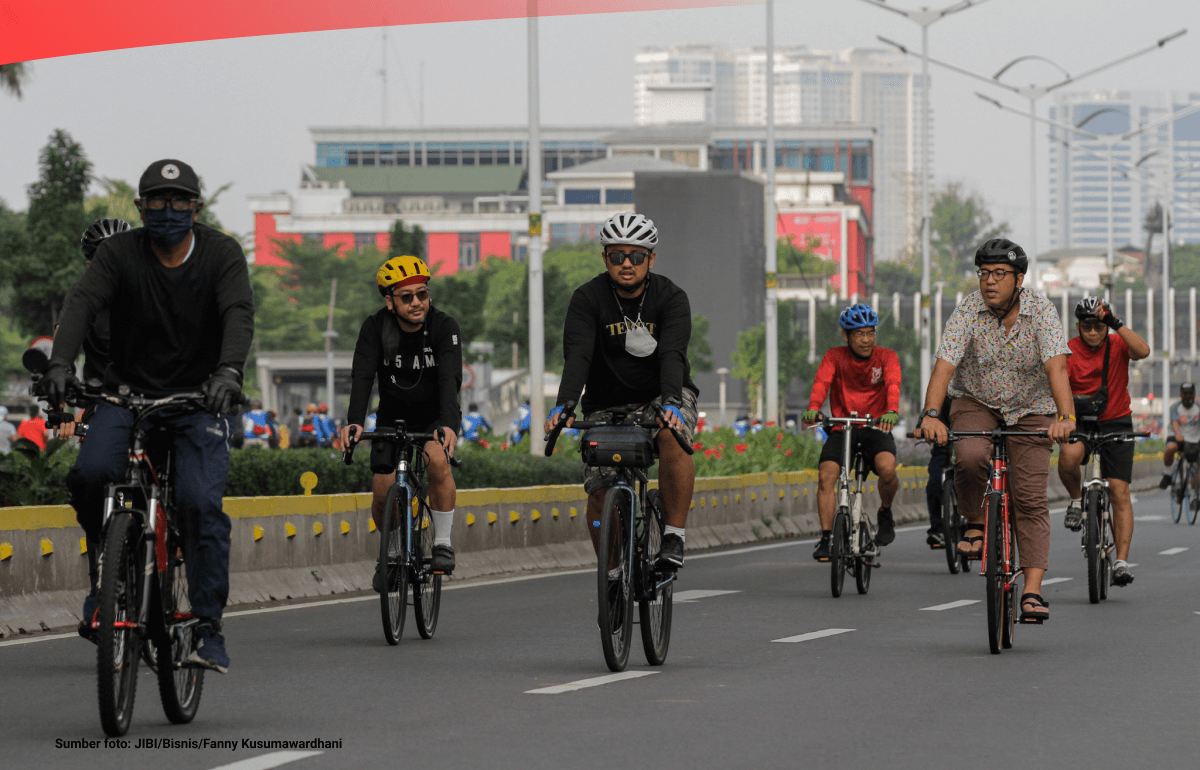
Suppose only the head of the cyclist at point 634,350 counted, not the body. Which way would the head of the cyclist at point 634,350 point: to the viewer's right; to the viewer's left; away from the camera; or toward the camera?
toward the camera

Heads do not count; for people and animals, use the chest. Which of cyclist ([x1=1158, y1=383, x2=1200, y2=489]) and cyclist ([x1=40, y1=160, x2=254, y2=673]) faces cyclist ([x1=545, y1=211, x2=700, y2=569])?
cyclist ([x1=1158, y1=383, x2=1200, y2=489])

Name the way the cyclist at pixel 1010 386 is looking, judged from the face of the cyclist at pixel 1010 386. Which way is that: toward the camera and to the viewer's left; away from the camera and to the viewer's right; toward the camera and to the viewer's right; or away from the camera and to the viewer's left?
toward the camera and to the viewer's left

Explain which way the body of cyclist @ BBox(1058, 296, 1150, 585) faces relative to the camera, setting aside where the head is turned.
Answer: toward the camera

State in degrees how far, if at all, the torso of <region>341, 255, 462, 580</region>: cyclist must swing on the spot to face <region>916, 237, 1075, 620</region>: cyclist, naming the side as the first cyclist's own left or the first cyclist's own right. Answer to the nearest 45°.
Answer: approximately 90° to the first cyclist's own left

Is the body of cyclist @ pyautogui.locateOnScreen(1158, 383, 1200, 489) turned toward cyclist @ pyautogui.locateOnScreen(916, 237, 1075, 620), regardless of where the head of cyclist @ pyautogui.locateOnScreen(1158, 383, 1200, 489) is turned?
yes

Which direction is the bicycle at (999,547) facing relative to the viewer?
toward the camera

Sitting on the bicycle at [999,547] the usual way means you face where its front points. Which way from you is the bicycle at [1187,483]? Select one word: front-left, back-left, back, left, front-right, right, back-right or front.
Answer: back

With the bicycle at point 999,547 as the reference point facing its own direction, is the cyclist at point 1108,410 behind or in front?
behind

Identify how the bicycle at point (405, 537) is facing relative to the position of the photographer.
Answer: facing the viewer

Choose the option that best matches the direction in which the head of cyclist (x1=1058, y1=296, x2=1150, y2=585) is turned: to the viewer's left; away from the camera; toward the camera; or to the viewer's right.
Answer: toward the camera

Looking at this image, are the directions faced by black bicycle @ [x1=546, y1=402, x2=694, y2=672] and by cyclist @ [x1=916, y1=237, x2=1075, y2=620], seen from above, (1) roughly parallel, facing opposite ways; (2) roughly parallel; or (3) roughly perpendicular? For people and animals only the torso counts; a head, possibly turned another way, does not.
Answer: roughly parallel

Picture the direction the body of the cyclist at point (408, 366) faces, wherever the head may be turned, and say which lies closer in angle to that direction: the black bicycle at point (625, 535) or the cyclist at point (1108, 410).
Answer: the black bicycle

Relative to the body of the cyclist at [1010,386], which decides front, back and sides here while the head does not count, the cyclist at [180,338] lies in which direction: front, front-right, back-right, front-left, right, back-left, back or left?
front-right

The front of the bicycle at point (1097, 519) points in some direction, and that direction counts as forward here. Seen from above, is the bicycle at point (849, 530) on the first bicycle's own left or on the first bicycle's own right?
on the first bicycle's own right

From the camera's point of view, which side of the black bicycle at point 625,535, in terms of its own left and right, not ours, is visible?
front

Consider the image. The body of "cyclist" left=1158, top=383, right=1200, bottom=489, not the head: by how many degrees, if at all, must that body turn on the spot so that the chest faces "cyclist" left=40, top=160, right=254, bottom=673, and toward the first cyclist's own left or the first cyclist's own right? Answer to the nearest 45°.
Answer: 0° — they already face them

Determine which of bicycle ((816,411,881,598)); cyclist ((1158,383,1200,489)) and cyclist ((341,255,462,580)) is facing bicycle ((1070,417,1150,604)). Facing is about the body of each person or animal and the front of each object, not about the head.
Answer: cyclist ((1158,383,1200,489))

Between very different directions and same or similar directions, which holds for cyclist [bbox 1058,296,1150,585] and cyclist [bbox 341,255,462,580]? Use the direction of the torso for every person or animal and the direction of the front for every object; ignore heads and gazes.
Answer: same or similar directions
